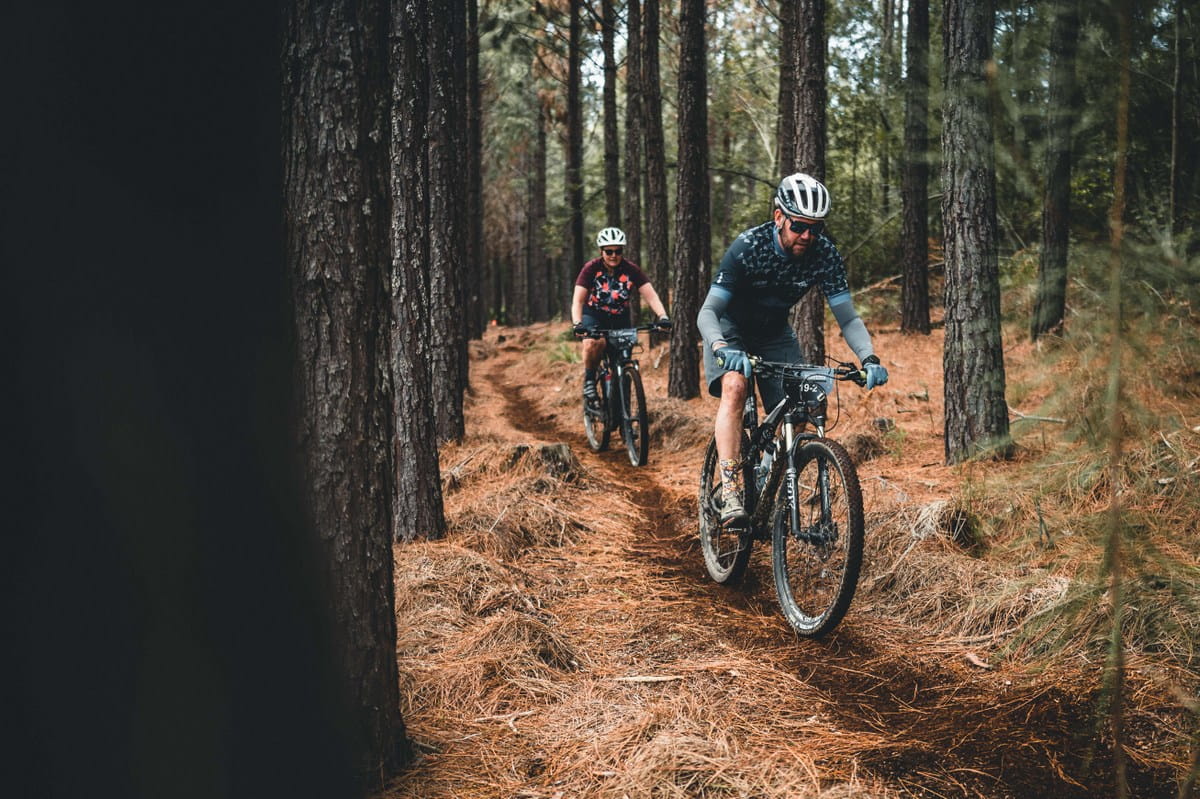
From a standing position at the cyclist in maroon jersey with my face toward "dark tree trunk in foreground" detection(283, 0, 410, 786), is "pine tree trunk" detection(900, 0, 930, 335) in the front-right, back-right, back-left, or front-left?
back-left

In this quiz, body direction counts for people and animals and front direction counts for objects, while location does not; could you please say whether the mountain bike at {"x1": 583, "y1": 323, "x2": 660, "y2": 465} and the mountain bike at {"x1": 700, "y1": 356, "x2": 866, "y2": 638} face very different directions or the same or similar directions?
same or similar directions

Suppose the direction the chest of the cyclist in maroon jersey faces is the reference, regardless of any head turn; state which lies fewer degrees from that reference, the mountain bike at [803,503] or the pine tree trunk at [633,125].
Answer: the mountain bike

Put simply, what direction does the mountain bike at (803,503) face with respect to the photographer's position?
facing the viewer and to the right of the viewer

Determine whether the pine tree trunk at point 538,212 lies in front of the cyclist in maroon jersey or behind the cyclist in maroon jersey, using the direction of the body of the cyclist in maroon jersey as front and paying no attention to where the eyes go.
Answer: behind

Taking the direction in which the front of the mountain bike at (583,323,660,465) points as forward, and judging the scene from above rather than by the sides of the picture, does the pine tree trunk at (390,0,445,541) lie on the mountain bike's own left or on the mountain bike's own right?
on the mountain bike's own right

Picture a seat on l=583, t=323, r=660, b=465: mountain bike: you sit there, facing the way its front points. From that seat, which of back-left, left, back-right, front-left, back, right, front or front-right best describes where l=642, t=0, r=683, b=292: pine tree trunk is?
back-left

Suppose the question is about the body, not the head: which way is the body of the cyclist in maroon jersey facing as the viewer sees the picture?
toward the camera

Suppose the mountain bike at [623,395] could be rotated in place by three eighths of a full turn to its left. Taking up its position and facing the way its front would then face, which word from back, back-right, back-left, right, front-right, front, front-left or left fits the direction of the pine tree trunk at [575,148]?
front

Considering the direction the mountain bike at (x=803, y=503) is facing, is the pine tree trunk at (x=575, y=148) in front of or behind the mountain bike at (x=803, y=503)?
behind
